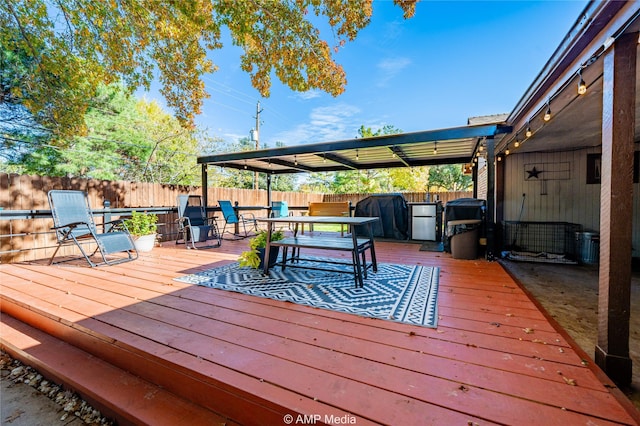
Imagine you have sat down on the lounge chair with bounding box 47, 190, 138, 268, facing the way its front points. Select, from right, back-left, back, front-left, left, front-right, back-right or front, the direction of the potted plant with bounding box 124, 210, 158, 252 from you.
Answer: left

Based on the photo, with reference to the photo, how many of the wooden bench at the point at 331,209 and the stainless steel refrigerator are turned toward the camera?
2

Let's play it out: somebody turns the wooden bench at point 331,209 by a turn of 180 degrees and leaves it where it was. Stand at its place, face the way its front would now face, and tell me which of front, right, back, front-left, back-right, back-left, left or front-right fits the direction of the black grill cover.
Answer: front-right

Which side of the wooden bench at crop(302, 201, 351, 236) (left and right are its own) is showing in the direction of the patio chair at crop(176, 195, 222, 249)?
right

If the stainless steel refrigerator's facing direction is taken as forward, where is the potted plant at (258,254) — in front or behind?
in front

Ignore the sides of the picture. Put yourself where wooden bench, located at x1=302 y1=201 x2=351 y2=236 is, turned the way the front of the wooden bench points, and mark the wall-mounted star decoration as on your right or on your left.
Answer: on your left

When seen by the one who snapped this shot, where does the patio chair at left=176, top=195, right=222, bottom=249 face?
facing the viewer and to the right of the viewer

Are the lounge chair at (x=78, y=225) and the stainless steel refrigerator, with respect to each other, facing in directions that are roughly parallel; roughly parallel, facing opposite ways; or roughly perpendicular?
roughly perpendicular

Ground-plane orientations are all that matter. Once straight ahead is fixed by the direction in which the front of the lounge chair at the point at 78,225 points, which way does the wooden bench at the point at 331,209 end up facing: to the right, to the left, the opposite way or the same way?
to the right
